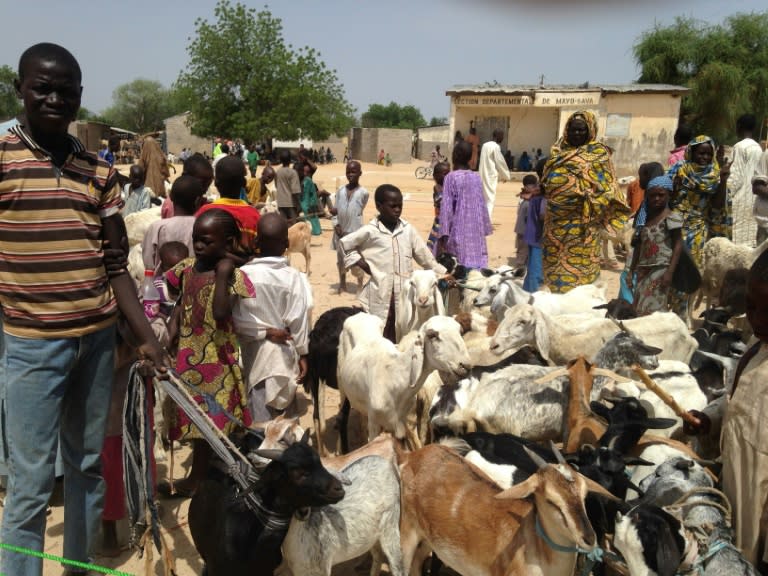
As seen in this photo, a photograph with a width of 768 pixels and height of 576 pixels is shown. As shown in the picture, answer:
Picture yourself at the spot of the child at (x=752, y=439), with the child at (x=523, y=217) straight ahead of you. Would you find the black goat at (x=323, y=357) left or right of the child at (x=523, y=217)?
left

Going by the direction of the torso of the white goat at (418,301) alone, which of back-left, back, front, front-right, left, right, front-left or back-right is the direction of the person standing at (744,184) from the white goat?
back-left

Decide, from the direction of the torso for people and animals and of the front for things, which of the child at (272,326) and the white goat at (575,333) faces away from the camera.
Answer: the child

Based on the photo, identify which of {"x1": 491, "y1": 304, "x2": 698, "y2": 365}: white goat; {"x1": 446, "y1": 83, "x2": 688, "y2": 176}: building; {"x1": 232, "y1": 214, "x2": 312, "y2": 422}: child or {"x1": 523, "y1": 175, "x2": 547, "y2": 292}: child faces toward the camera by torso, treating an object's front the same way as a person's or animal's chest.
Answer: the building

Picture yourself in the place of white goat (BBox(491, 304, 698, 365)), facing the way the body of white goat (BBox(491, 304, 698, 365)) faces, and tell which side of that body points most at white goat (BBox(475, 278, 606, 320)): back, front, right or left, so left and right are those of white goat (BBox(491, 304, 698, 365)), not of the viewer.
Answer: right

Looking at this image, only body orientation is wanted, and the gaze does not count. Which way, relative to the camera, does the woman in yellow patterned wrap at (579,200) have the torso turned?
toward the camera

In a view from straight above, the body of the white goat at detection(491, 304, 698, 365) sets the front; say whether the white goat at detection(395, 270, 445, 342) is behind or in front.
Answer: in front

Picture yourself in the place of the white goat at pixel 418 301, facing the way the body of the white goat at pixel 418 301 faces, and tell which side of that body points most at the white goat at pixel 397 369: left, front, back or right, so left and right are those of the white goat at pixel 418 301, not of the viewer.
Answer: front

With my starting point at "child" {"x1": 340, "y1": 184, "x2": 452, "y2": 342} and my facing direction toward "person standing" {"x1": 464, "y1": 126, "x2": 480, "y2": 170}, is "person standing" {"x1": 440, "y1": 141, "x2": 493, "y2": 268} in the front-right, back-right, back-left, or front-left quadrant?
front-right

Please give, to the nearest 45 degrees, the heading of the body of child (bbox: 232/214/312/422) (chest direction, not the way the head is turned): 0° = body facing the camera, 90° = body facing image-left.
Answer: approximately 180°

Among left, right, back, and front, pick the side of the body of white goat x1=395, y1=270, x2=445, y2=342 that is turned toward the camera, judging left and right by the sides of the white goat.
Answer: front

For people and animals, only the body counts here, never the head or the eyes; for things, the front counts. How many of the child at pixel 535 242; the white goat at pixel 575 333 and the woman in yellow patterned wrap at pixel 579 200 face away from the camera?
0

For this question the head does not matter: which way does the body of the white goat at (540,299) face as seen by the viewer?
to the viewer's left

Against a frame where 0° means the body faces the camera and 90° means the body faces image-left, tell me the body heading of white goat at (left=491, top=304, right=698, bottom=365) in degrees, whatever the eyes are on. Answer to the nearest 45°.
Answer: approximately 90°

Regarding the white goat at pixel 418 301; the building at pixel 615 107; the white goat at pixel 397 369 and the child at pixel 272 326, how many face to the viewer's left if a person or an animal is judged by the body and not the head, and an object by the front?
0

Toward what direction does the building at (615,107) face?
toward the camera

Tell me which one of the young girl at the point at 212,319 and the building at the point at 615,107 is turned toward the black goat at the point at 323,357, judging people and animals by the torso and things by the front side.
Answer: the building

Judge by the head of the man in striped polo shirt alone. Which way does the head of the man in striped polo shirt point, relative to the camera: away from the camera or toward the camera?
toward the camera
